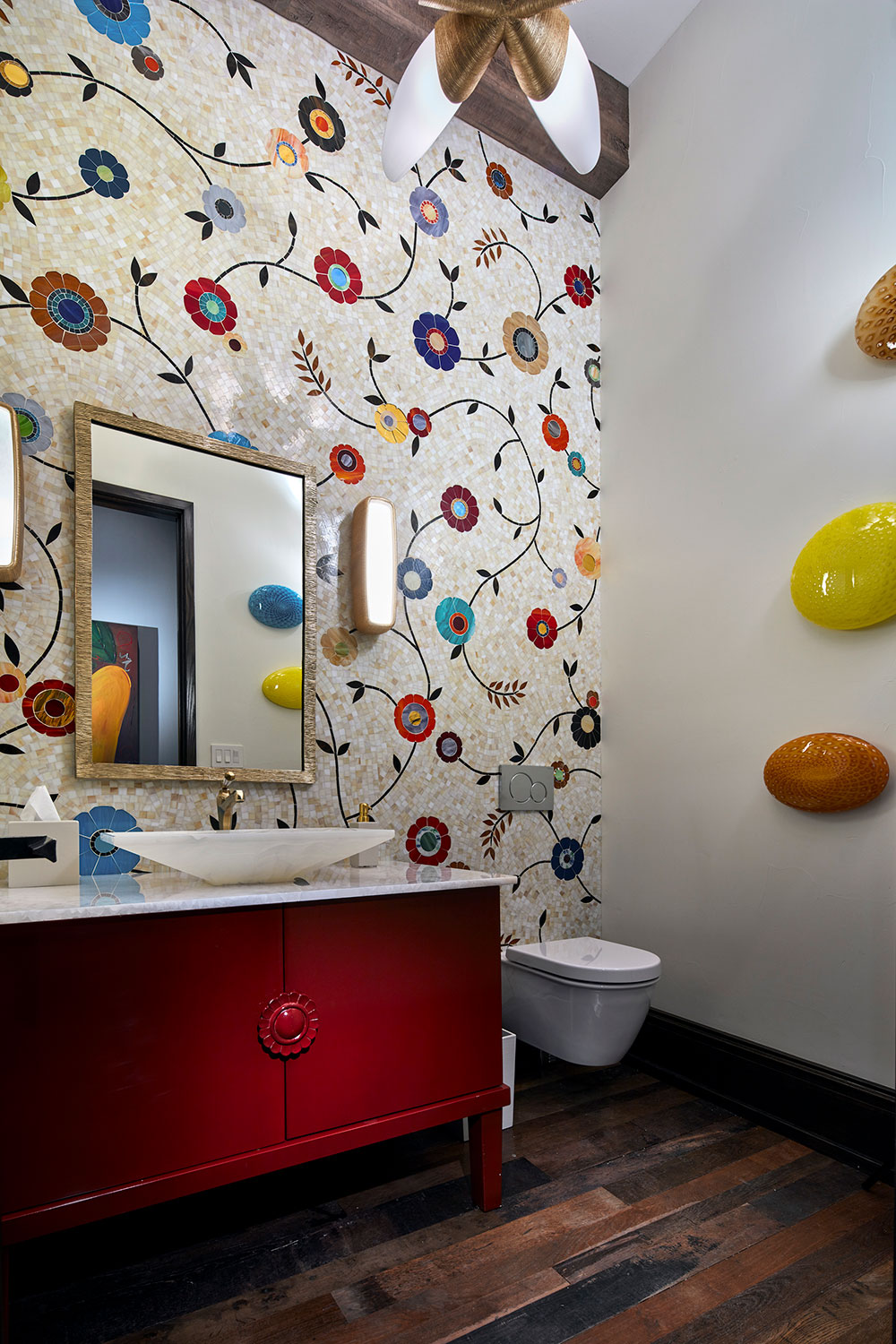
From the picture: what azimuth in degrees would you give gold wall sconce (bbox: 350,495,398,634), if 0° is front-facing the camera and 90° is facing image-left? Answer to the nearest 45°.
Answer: approximately 315°

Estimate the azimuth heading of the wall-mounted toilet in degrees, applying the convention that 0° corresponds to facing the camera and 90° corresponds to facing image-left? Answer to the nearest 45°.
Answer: approximately 315°

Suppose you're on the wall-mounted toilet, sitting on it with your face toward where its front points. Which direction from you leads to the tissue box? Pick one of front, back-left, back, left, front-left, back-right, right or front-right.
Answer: right

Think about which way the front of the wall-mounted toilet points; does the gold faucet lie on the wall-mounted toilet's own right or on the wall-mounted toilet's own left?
on the wall-mounted toilet's own right

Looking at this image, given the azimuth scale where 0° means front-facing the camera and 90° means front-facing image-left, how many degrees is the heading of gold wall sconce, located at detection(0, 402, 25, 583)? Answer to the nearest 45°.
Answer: approximately 0°

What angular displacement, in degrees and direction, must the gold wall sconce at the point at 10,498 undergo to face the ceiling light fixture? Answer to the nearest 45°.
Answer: approximately 45° to its left
